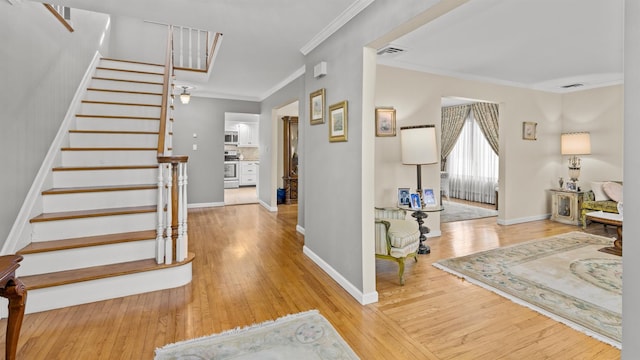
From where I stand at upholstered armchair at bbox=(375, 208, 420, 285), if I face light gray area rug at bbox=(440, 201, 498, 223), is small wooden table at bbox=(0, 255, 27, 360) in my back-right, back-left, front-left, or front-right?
back-left

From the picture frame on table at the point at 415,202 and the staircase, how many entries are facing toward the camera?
2

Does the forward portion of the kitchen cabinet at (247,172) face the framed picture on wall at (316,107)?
yes

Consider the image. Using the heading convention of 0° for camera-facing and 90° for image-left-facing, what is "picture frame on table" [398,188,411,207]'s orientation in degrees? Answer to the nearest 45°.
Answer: approximately 0°

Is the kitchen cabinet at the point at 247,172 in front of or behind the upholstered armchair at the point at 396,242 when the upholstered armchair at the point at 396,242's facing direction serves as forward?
behind

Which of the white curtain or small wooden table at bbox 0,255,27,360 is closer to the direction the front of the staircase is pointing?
the small wooden table

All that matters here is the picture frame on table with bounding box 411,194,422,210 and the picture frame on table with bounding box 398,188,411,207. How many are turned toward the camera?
2

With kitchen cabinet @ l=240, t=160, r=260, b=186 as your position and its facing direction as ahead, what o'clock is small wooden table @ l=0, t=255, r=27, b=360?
The small wooden table is roughly at 12 o'clock from the kitchen cabinet.
